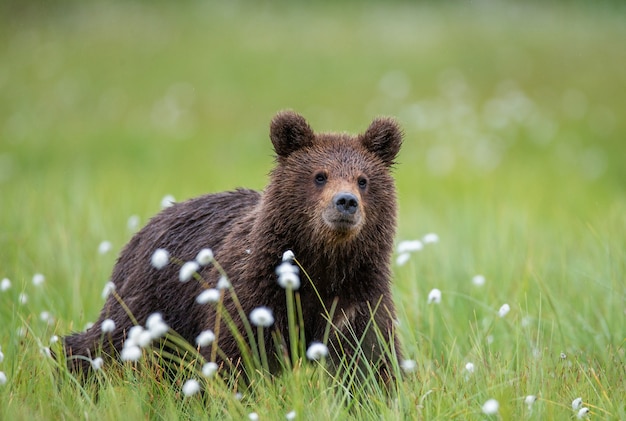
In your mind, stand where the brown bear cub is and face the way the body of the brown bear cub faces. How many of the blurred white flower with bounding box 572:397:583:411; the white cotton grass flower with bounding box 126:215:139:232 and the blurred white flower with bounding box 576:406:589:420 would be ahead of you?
2

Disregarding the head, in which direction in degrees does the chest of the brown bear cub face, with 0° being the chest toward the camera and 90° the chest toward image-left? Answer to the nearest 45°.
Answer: approximately 315°

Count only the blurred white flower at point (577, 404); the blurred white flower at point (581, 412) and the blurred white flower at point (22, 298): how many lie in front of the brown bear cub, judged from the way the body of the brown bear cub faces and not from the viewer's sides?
2

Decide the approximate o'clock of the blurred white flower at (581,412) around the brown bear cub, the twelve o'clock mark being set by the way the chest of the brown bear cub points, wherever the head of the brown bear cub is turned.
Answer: The blurred white flower is roughly at 12 o'clock from the brown bear cub.

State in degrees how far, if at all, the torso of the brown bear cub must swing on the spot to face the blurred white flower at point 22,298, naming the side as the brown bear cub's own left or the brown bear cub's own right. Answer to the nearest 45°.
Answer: approximately 135° to the brown bear cub's own right

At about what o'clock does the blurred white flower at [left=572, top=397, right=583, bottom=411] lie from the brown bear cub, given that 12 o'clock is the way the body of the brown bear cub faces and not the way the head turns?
The blurred white flower is roughly at 12 o'clock from the brown bear cub.

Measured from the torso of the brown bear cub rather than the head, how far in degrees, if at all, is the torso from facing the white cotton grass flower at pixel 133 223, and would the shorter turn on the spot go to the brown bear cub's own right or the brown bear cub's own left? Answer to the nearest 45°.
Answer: approximately 180°

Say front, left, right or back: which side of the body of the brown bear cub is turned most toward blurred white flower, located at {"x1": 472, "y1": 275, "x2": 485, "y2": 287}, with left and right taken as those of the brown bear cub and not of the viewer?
left
